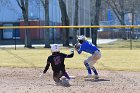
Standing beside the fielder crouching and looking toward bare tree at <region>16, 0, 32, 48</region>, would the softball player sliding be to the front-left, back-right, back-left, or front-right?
back-left

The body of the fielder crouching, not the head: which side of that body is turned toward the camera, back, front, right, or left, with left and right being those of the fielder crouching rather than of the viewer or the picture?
left

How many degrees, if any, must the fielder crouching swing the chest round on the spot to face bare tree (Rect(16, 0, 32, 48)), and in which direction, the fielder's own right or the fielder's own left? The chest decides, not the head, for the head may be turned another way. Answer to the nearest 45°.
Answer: approximately 90° to the fielder's own right

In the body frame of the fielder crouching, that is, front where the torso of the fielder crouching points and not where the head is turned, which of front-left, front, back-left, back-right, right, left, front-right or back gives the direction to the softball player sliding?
front-left

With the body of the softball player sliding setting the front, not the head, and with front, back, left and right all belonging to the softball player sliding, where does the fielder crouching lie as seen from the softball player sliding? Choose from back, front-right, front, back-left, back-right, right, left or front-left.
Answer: front-right

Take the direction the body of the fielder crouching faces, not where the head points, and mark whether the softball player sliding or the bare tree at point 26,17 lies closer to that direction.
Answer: the softball player sliding
